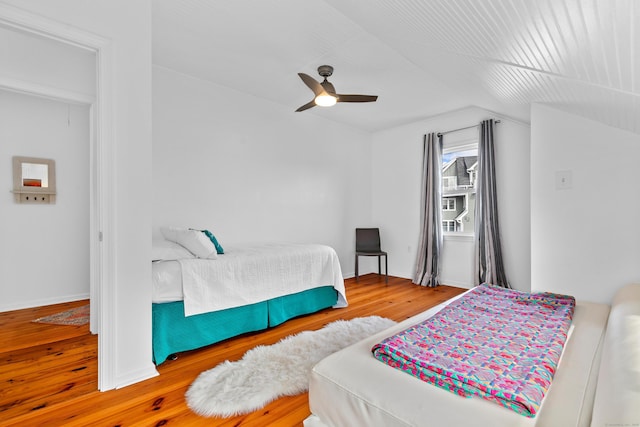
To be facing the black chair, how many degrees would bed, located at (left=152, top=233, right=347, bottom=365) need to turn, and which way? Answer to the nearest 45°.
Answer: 0° — it already faces it

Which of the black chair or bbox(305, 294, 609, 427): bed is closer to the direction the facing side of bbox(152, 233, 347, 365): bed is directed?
the black chair

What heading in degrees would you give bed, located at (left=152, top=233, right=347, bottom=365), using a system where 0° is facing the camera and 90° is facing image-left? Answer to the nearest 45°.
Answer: approximately 225°

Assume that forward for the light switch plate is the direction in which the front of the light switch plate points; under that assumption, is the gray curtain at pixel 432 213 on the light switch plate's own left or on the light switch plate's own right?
on the light switch plate's own right

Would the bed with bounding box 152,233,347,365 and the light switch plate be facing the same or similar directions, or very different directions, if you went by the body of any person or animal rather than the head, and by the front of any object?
very different directions
